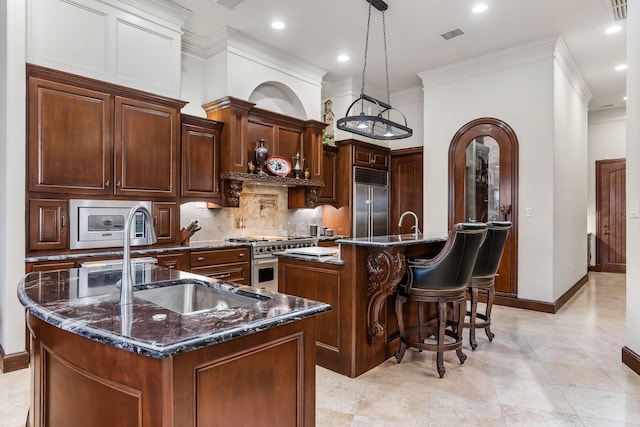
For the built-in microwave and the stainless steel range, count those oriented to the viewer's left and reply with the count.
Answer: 0

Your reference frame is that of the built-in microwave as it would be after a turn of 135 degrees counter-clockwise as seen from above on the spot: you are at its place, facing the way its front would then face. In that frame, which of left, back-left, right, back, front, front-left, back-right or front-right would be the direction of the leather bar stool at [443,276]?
right

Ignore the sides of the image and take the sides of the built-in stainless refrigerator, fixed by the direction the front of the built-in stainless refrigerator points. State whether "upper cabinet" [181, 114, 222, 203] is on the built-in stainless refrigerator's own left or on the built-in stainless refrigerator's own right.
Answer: on the built-in stainless refrigerator's own right

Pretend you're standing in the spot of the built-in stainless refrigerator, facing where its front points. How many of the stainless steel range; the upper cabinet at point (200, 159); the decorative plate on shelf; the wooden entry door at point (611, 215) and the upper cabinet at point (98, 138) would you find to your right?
4

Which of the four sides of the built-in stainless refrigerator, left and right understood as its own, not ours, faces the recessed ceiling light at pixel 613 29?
front

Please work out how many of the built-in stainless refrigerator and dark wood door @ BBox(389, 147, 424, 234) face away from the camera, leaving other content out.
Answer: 0

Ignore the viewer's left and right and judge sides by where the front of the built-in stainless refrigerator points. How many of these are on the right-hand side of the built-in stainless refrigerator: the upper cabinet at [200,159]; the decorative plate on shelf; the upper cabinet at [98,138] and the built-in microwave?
4

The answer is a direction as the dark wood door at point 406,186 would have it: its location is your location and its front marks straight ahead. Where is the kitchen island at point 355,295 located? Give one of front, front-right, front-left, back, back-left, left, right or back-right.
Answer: front-left

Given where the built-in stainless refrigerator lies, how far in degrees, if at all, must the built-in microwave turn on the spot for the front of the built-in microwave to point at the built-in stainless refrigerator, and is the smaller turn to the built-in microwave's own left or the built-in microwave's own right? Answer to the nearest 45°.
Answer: approximately 90° to the built-in microwave's own left

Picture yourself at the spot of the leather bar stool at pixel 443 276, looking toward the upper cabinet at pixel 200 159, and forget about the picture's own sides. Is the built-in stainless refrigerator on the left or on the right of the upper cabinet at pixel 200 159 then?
right

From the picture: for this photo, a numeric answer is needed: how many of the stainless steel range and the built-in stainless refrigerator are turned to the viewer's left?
0

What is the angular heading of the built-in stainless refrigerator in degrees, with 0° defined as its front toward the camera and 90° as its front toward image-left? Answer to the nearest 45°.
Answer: approximately 315°

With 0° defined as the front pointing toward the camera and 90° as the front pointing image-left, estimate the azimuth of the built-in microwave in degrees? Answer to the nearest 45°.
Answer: approximately 0°

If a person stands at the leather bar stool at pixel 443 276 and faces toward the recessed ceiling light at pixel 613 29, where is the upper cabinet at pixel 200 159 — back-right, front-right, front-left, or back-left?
back-left
